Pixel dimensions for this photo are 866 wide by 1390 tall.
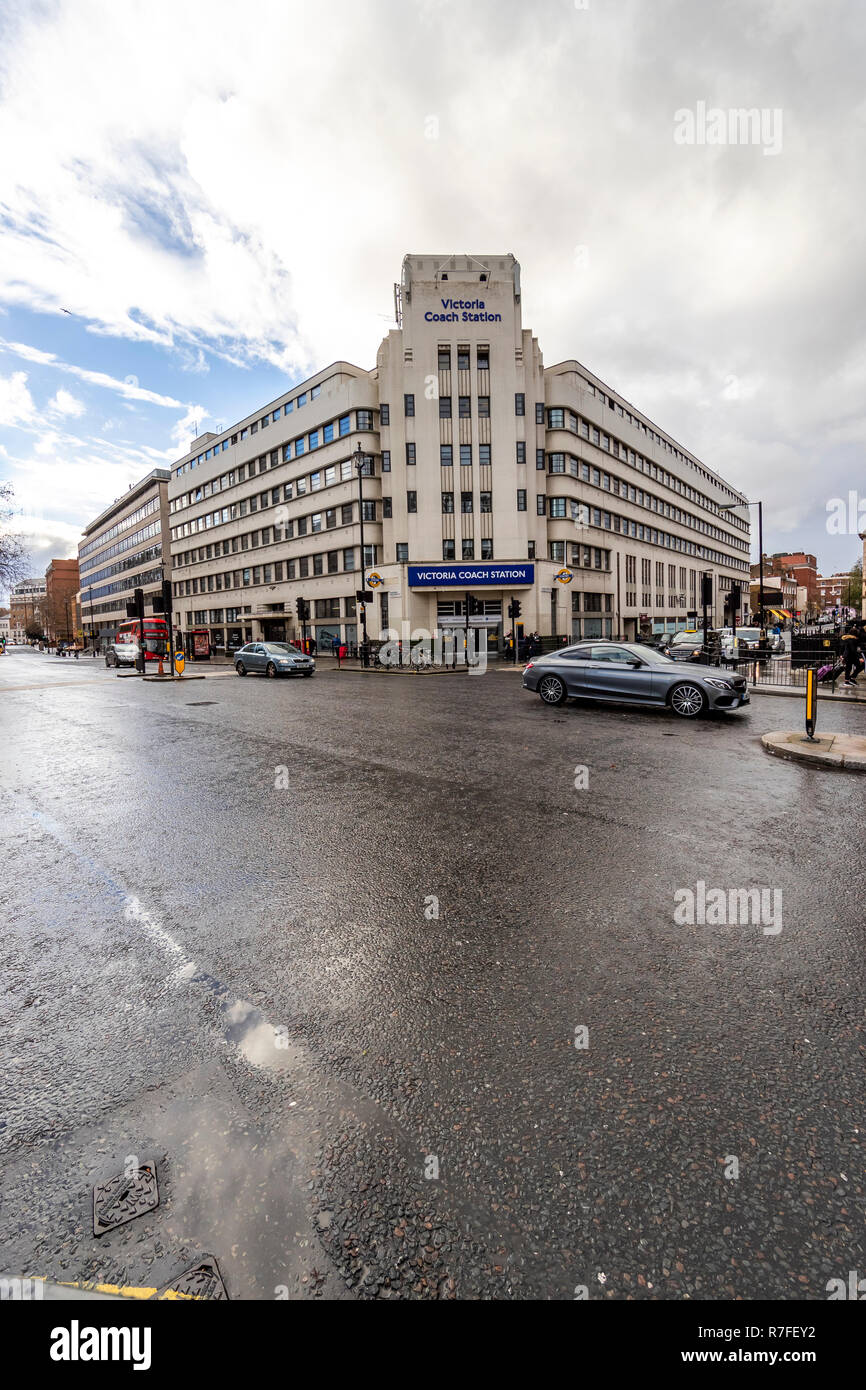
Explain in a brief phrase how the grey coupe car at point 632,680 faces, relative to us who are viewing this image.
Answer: facing the viewer and to the right of the viewer

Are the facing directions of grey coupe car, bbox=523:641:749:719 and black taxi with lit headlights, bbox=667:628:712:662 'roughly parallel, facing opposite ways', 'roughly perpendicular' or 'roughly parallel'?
roughly perpendicular

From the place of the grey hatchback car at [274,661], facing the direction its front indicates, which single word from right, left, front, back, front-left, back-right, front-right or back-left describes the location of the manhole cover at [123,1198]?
front-right

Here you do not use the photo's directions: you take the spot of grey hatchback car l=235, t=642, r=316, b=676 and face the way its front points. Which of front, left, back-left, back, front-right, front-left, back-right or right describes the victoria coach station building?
left

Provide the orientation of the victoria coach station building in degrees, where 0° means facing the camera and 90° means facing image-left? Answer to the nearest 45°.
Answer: approximately 0°

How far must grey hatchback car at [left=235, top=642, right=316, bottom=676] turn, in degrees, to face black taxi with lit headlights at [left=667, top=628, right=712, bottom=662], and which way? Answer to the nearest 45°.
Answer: approximately 45° to its left

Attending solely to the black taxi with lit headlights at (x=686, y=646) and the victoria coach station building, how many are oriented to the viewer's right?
0
